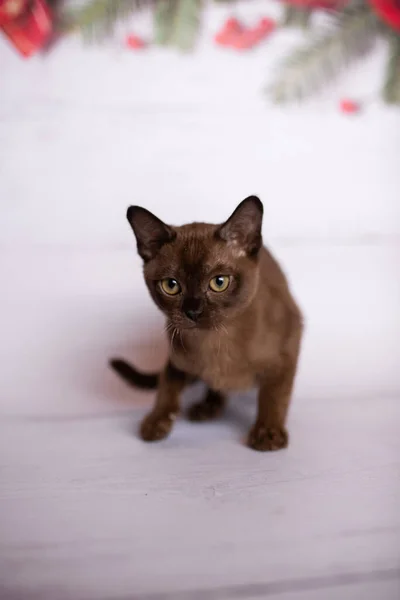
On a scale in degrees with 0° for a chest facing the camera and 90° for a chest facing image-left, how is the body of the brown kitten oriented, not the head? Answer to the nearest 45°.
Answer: approximately 0°

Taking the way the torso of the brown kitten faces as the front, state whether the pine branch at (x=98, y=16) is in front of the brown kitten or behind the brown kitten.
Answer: behind

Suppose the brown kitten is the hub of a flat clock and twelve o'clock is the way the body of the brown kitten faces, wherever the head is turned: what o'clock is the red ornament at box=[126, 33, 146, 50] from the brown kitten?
The red ornament is roughly at 5 o'clock from the brown kitten.

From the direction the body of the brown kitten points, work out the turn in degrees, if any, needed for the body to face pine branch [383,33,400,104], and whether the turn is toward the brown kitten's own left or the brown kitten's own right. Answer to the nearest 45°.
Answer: approximately 135° to the brown kitten's own left

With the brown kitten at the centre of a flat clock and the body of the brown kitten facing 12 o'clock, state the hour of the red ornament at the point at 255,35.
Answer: The red ornament is roughly at 6 o'clock from the brown kitten.

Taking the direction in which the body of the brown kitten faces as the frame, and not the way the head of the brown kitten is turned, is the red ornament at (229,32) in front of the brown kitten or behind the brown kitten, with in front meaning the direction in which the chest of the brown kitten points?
behind

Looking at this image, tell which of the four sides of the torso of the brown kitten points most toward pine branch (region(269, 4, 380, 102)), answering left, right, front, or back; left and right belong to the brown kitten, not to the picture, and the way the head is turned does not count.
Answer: back
